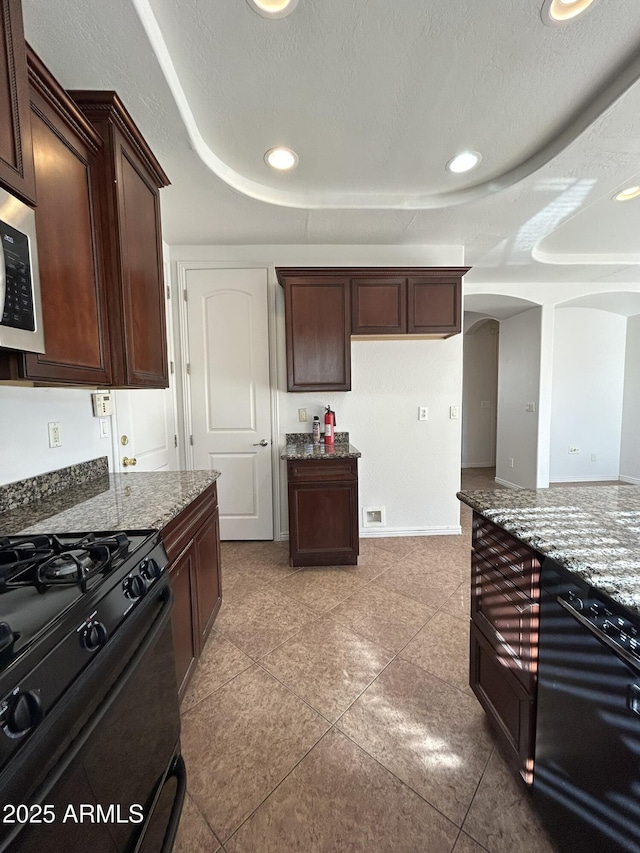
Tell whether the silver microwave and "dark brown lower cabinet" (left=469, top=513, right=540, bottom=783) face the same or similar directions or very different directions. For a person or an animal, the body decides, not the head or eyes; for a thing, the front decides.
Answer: very different directions

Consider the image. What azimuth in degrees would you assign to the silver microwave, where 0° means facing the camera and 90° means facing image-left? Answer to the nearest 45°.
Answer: approximately 315°

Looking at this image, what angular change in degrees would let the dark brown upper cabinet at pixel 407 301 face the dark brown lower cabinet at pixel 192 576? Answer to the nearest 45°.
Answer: approximately 45° to its right

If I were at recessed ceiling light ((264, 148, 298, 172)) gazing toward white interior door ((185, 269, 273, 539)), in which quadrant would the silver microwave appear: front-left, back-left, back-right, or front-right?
back-left

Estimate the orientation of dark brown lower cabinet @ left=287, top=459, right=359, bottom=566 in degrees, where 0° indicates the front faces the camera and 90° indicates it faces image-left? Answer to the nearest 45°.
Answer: approximately 0°

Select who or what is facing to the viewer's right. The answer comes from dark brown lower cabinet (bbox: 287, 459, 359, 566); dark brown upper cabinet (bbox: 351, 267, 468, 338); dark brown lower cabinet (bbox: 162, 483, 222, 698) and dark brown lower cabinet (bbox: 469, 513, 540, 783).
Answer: dark brown lower cabinet (bbox: 162, 483, 222, 698)

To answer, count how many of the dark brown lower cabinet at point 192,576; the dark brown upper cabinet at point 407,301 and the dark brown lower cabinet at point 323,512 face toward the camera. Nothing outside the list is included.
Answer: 2

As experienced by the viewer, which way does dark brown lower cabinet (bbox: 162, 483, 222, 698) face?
facing to the right of the viewer
